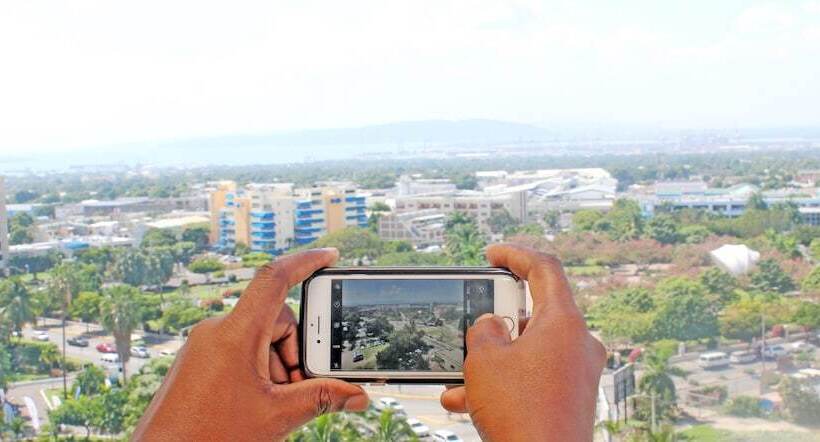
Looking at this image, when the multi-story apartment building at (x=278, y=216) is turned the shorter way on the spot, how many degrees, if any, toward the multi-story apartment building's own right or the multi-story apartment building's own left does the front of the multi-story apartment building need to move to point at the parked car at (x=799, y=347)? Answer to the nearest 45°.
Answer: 0° — it already faces it

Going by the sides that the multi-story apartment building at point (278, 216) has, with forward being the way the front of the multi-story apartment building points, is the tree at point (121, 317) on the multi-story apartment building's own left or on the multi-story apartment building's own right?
on the multi-story apartment building's own right

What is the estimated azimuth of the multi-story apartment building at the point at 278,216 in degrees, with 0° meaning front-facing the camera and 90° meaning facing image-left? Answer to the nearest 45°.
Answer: approximately 315°

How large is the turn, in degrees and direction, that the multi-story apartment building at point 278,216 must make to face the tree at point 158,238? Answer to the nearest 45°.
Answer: approximately 135° to its right

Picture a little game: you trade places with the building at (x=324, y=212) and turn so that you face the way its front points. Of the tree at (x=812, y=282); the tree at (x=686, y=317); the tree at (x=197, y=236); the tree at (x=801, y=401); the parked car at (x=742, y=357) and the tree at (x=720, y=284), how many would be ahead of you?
5
